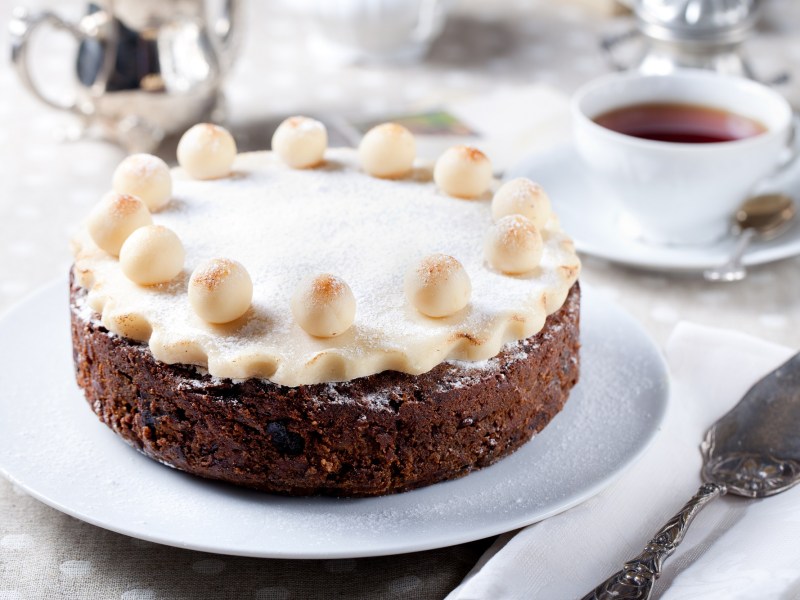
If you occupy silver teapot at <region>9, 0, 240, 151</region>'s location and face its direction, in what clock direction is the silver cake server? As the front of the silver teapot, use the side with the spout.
The silver cake server is roughly at 2 o'clock from the silver teapot.

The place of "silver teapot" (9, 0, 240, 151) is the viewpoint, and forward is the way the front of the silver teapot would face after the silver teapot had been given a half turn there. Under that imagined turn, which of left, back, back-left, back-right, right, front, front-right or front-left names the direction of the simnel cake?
left

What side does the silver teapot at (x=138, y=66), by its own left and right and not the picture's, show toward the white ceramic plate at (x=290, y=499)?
right

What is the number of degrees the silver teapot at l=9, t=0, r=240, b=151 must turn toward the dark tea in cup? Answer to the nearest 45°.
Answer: approximately 45° to its right

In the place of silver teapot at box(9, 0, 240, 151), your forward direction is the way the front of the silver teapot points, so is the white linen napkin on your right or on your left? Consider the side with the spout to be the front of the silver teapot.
on your right

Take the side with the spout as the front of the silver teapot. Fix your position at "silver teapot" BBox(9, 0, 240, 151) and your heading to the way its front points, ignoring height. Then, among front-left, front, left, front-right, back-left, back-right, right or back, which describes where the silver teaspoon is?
front-right

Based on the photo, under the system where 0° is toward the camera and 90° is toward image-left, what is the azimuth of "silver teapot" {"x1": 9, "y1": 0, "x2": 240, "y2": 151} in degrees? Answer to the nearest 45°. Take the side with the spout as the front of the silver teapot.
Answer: approximately 270°
